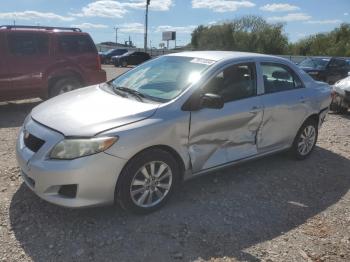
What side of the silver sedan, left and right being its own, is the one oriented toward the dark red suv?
right

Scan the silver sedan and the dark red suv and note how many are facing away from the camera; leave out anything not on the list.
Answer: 0

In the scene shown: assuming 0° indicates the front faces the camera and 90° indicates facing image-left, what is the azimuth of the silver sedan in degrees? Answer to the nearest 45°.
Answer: approximately 45°
